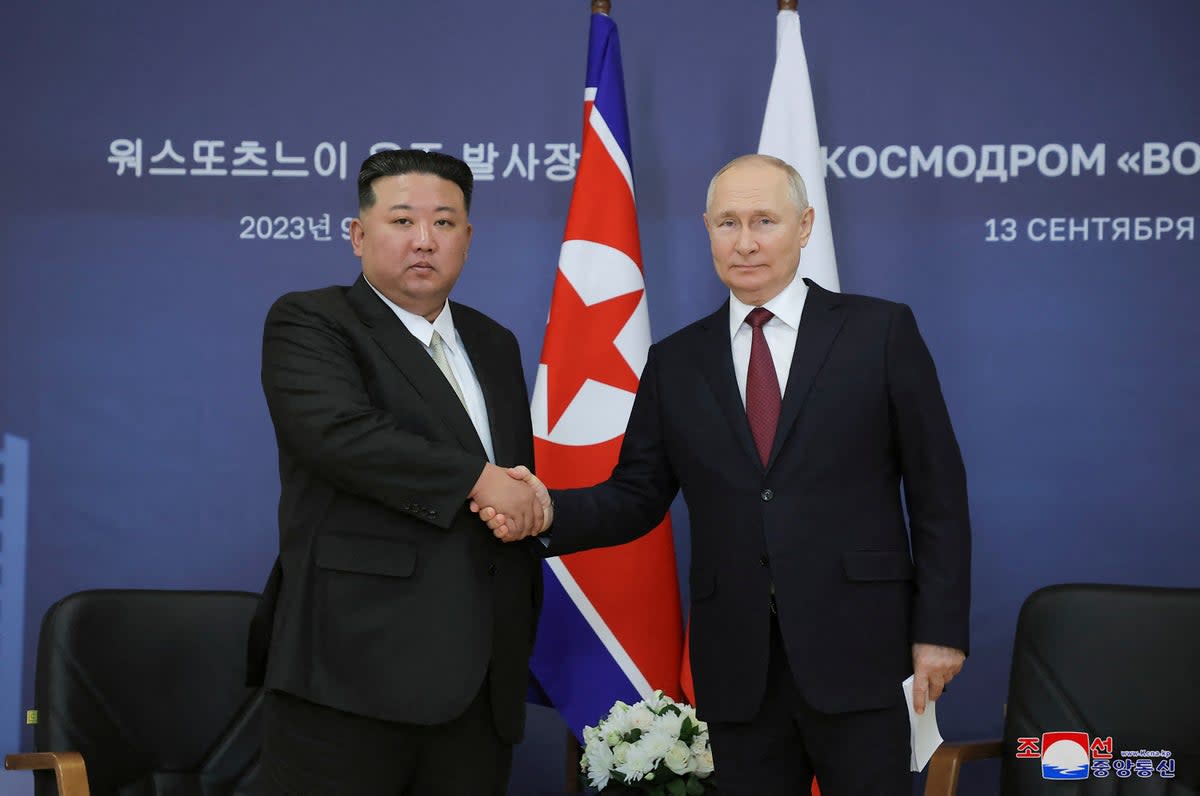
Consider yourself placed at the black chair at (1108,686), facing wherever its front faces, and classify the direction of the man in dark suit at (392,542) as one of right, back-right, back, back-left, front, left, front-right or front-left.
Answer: front-right

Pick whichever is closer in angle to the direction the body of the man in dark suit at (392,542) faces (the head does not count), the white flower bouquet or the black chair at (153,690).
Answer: the white flower bouquet

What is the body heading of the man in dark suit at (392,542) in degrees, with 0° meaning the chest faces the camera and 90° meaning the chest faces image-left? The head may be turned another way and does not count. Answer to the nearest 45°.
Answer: approximately 315°

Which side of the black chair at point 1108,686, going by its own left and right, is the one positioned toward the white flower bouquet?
right

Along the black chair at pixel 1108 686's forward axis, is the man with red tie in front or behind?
in front

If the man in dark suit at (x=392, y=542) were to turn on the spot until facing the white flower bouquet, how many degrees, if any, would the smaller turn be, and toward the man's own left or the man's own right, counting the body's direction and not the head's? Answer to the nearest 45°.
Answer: approximately 90° to the man's own left

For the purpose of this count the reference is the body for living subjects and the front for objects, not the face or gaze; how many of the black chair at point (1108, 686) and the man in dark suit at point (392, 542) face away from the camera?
0

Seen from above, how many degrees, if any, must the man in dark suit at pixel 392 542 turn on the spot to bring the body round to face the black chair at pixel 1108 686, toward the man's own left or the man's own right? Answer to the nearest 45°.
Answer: approximately 45° to the man's own left
